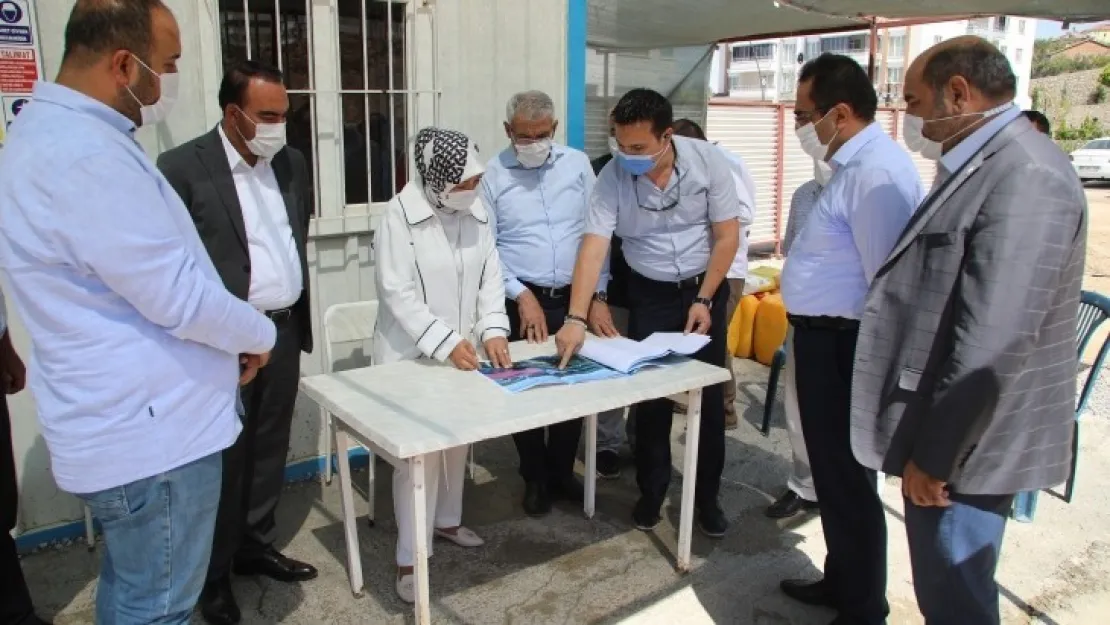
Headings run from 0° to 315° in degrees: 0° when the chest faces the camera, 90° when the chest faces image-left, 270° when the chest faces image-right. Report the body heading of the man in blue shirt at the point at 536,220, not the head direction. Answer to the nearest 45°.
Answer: approximately 0°

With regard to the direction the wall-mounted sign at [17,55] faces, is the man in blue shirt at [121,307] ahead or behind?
ahead

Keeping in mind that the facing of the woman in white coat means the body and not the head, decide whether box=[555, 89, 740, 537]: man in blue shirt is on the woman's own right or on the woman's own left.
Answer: on the woman's own left

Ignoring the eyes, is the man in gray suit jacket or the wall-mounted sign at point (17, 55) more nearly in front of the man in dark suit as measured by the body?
the man in gray suit jacket

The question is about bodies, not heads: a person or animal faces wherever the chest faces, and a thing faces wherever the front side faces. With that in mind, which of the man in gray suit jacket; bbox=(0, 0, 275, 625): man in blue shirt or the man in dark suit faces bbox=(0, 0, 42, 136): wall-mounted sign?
the man in gray suit jacket

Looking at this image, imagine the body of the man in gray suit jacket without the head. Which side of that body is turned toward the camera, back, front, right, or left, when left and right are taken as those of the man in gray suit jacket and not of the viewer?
left

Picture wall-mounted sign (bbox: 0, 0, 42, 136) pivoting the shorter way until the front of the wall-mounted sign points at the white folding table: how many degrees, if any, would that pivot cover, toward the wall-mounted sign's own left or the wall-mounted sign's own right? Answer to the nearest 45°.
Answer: approximately 45° to the wall-mounted sign's own left

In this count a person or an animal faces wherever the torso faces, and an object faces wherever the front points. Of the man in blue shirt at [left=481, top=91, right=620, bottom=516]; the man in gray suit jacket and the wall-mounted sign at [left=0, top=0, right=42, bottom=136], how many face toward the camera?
2

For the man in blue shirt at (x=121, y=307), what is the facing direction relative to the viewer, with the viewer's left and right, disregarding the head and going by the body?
facing to the right of the viewer

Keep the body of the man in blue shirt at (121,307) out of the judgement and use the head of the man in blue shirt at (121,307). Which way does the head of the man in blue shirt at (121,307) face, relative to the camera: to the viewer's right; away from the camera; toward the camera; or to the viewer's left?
to the viewer's right

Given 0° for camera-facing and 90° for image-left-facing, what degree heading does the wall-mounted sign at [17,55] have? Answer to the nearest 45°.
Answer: approximately 0°

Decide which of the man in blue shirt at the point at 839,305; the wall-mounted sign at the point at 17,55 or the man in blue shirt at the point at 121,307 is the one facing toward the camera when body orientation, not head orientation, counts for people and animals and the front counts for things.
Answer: the wall-mounted sign

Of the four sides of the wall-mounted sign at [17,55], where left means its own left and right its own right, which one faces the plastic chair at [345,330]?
left

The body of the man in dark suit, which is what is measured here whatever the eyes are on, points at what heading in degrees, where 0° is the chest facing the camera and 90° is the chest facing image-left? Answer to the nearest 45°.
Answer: approximately 315°
